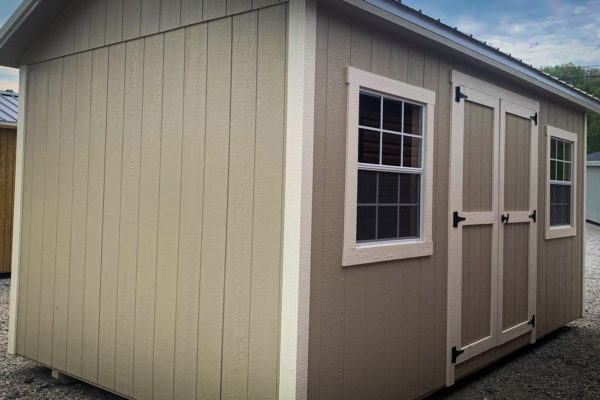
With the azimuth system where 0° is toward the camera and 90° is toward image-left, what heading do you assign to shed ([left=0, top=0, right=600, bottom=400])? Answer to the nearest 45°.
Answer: approximately 315°

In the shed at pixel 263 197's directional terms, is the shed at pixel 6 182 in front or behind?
behind

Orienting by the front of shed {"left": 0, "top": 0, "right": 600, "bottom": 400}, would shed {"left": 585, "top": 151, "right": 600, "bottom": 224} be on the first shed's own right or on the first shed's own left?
on the first shed's own left
